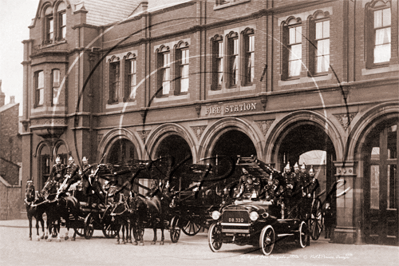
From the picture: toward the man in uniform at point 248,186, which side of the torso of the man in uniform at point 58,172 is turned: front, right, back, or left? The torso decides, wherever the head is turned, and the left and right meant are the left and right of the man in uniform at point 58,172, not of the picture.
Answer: left

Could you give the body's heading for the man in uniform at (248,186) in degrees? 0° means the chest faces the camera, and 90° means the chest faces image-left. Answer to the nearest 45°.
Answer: approximately 45°

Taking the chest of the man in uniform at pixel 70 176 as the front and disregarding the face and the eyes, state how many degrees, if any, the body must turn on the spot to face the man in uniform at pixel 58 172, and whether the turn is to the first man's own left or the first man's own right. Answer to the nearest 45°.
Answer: approximately 90° to the first man's own right

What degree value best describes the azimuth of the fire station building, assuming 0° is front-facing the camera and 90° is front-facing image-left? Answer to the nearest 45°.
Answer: approximately 45°

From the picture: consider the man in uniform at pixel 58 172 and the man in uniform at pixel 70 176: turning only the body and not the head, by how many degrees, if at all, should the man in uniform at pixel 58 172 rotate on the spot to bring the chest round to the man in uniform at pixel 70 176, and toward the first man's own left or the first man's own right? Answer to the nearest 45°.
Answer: approximately 90° to the first man's own left

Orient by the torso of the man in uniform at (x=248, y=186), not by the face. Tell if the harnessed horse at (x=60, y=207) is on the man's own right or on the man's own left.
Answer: on the man's own right

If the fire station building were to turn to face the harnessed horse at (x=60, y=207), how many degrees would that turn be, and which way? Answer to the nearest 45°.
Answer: approximately 45° to its right
